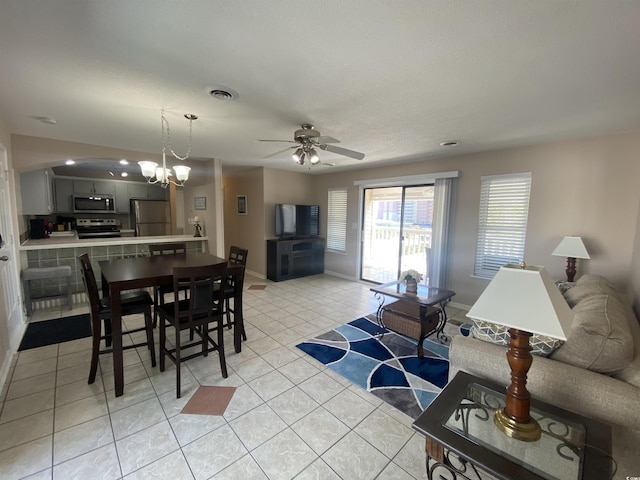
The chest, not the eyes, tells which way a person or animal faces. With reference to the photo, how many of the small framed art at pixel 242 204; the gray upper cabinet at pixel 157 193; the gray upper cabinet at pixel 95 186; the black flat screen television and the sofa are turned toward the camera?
4

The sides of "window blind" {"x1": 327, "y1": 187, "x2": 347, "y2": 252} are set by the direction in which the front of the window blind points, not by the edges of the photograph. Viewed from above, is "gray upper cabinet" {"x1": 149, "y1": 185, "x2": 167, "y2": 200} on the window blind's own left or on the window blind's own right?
on the window blind's own right

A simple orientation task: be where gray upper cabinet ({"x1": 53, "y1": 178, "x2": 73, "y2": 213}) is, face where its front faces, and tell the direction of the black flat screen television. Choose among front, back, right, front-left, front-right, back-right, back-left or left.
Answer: front-left

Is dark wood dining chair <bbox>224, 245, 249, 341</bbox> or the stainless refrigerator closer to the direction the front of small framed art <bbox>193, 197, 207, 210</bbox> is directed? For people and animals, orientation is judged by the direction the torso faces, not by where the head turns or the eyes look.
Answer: the dark wood dining chair

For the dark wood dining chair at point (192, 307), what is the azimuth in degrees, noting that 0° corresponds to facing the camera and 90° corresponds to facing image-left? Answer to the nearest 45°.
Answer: approximately 135°

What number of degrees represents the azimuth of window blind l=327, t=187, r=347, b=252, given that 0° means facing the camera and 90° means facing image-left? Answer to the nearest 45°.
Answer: approximately 45°

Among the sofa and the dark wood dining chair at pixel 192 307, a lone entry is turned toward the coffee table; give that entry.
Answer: the sofa

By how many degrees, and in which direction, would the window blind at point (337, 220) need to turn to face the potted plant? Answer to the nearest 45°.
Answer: approximately 45° to its left

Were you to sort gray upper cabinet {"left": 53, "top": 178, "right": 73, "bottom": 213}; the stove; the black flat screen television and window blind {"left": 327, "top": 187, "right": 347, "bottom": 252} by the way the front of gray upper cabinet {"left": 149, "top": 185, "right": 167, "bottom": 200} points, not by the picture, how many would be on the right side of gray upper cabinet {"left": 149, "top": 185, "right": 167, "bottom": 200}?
2

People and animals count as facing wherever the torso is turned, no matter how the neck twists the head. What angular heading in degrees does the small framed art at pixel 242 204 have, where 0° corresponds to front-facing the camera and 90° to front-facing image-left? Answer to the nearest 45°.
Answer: approximately 0°

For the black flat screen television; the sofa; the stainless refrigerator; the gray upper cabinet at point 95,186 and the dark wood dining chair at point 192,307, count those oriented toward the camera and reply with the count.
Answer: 3

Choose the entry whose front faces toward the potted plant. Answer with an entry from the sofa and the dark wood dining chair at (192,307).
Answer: the sofa
